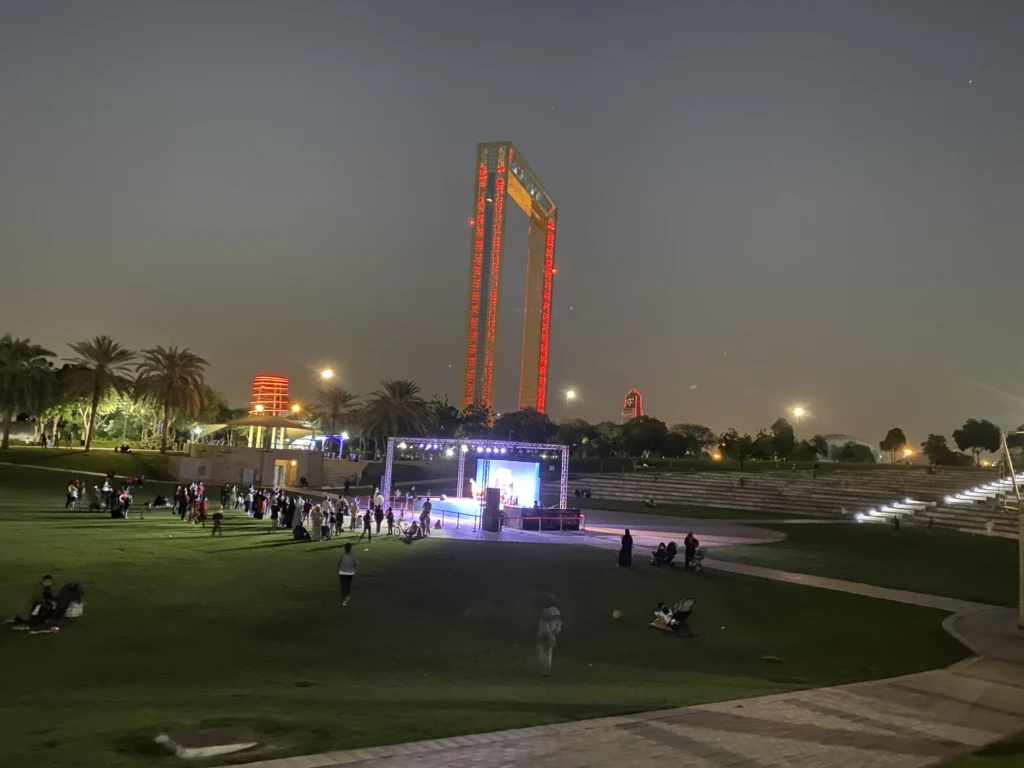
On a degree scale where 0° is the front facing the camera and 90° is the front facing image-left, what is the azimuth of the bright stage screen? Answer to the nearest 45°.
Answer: approximately 45°

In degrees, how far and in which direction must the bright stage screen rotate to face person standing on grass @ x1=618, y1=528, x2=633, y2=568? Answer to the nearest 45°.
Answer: approximately 45° to its left

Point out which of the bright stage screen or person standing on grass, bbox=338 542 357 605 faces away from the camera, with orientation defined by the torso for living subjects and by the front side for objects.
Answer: the person standing on grass

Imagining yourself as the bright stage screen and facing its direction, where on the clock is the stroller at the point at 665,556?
The stroller is roughly at 10 o'clock from the bright stage screen.

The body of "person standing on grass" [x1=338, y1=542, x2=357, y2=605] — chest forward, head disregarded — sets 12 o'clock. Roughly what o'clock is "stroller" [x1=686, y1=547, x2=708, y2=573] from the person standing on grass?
The stroller is roughly at 2 o'clock from the person standing on grass.

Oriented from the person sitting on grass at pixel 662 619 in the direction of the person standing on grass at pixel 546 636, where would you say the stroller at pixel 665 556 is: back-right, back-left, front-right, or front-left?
back-right

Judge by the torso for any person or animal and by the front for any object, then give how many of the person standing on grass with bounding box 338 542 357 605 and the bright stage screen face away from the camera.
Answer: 1

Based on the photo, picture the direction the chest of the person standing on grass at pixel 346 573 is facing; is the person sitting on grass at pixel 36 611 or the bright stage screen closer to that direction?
the bright stage screen

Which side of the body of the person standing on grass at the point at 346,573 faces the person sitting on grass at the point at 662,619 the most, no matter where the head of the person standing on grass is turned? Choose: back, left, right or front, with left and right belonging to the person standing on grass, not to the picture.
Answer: right

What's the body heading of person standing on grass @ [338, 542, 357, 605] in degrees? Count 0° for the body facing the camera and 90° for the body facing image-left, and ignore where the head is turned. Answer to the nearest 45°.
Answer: approximately 180°
